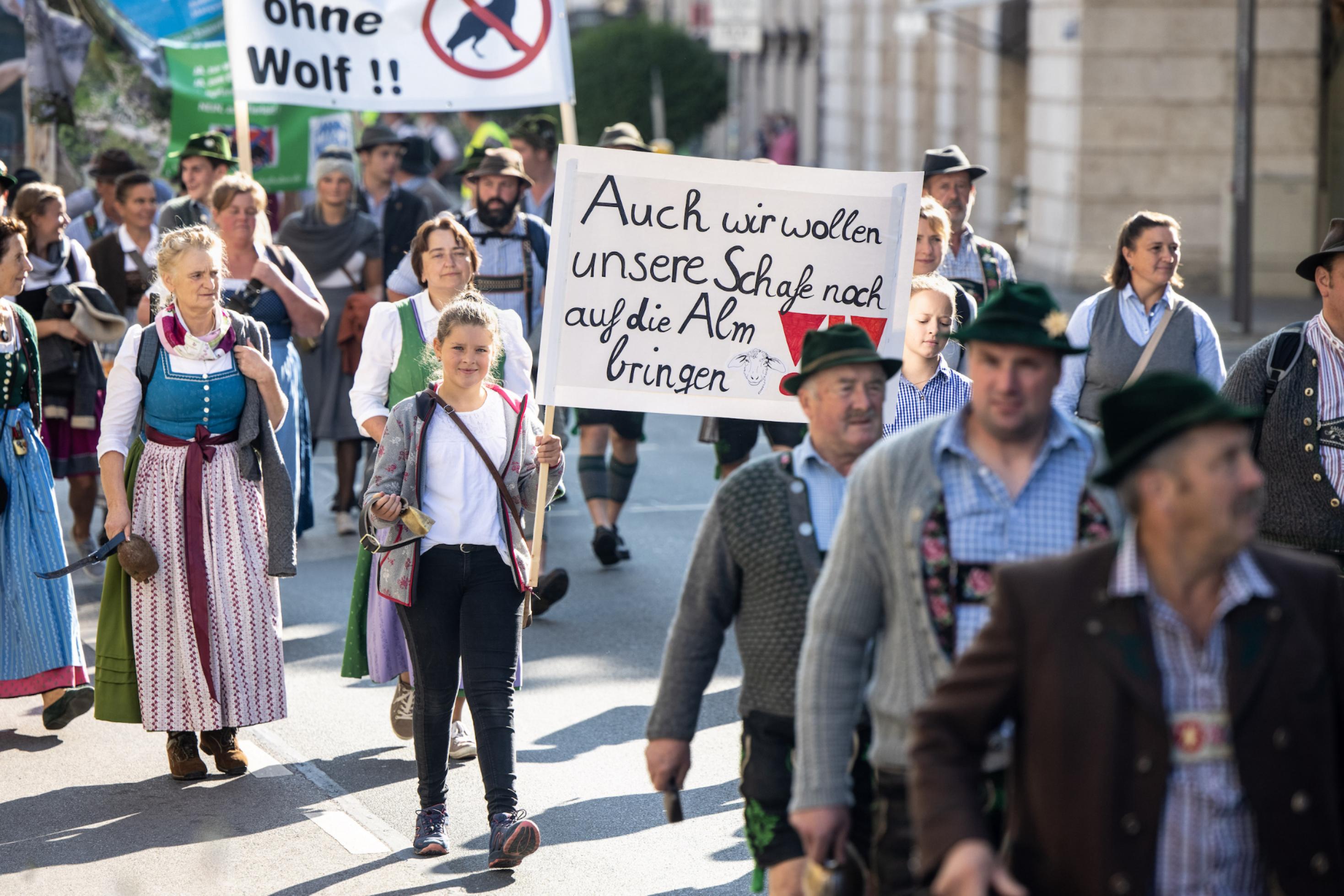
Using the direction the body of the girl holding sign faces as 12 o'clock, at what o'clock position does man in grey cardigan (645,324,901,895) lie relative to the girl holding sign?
The man in grey cardigan is roughly at 11 o'clock from the girl holding sign.

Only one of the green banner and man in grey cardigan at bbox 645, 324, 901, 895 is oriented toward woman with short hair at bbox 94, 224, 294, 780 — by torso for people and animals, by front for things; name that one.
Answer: the green banner

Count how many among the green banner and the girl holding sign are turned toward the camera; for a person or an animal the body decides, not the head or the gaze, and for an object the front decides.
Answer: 2

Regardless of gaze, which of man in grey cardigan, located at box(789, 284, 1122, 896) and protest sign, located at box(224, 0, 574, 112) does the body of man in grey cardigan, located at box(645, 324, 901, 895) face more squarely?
the man in grey cardigan

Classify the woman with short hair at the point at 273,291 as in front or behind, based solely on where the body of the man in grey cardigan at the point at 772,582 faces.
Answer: behind

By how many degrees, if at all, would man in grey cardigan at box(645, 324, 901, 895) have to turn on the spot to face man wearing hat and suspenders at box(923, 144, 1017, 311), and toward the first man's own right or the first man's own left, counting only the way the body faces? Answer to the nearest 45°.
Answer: approximately 135° to the first man's own left

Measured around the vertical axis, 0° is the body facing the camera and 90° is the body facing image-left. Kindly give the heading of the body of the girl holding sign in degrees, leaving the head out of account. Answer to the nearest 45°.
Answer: approximately 0°

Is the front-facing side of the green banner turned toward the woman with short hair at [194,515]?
yes

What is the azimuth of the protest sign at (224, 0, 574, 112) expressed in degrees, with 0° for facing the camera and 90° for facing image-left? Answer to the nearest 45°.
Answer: approximately 0°

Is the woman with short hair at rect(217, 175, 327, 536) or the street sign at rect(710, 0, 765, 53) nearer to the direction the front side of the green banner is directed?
the woman with short hair

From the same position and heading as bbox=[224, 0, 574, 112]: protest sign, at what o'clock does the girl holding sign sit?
The girl holding sign is roughly at 12 o'clock from the protest sign.

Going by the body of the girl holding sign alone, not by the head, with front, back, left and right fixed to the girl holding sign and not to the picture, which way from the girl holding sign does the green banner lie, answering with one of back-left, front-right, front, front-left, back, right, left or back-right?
back
